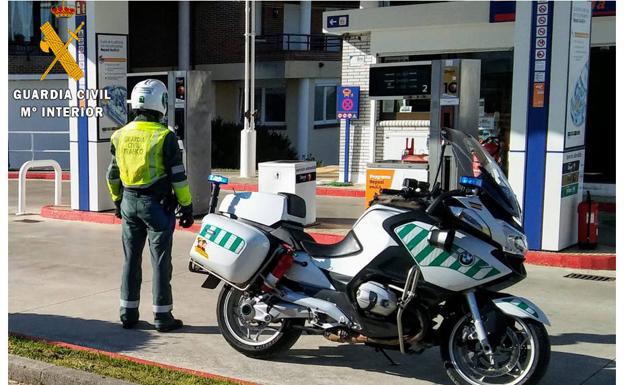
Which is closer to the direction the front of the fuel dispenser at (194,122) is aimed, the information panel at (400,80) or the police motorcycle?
the police motorcycle

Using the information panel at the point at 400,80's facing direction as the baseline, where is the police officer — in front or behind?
in front

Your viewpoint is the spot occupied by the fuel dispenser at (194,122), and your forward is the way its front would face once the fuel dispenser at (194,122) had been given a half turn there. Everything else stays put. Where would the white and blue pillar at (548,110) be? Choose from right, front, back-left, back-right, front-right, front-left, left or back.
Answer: right

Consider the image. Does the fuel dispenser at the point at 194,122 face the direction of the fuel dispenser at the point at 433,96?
no

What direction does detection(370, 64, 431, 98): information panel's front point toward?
toward the camera

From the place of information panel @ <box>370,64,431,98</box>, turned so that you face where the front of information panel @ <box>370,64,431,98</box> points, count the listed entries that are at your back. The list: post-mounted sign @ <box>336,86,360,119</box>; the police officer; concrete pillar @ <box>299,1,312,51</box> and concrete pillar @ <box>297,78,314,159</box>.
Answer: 3

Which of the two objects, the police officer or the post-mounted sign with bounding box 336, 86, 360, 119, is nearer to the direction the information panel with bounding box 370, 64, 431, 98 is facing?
the police officer

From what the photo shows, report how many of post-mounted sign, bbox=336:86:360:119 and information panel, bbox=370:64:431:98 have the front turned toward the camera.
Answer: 2

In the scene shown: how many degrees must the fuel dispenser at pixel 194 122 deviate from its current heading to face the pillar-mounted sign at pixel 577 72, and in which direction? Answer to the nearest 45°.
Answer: approximately 90° to its left

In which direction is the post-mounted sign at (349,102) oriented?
toward the camera

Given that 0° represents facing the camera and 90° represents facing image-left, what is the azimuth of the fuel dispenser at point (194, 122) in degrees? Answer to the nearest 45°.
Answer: approximately 45°

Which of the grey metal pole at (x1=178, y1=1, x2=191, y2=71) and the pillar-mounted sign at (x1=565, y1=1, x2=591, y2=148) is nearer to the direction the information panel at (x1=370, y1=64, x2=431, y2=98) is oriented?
the pillar-mounted sign

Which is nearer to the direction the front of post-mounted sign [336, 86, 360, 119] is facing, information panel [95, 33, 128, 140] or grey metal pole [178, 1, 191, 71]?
the information panel

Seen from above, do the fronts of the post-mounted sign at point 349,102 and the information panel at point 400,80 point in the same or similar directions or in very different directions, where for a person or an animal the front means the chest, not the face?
same or similar directions
